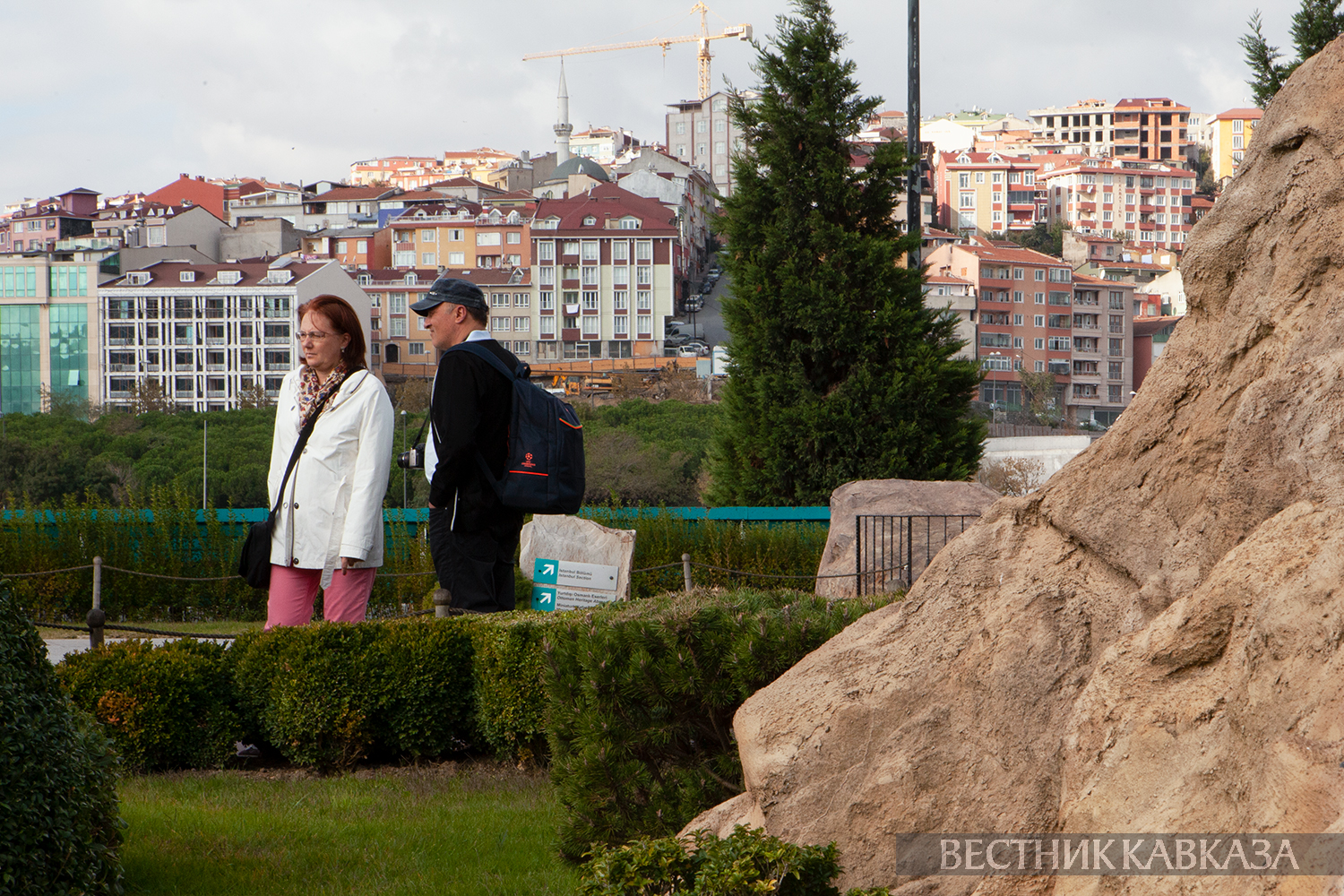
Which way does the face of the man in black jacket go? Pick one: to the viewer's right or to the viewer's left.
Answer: to the viewer's left

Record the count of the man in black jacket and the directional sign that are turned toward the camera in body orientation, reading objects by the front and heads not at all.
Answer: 1

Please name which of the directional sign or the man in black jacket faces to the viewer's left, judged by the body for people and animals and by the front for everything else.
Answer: the man in black jacket

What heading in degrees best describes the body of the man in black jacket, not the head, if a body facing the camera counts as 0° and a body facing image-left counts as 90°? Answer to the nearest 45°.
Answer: approximately 90°

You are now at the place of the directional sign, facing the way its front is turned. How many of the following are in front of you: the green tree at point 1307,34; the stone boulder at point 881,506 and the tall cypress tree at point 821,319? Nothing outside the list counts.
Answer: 0

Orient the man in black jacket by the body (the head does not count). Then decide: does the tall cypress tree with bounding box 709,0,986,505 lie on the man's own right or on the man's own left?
on the man's own right

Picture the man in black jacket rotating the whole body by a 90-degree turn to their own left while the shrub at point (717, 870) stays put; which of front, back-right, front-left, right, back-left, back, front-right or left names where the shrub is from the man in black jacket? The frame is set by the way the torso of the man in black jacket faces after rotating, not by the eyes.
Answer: front

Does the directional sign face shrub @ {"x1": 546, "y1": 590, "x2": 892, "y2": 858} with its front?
yes

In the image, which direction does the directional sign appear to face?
toward the camera

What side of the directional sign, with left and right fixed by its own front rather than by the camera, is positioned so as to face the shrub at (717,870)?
front
